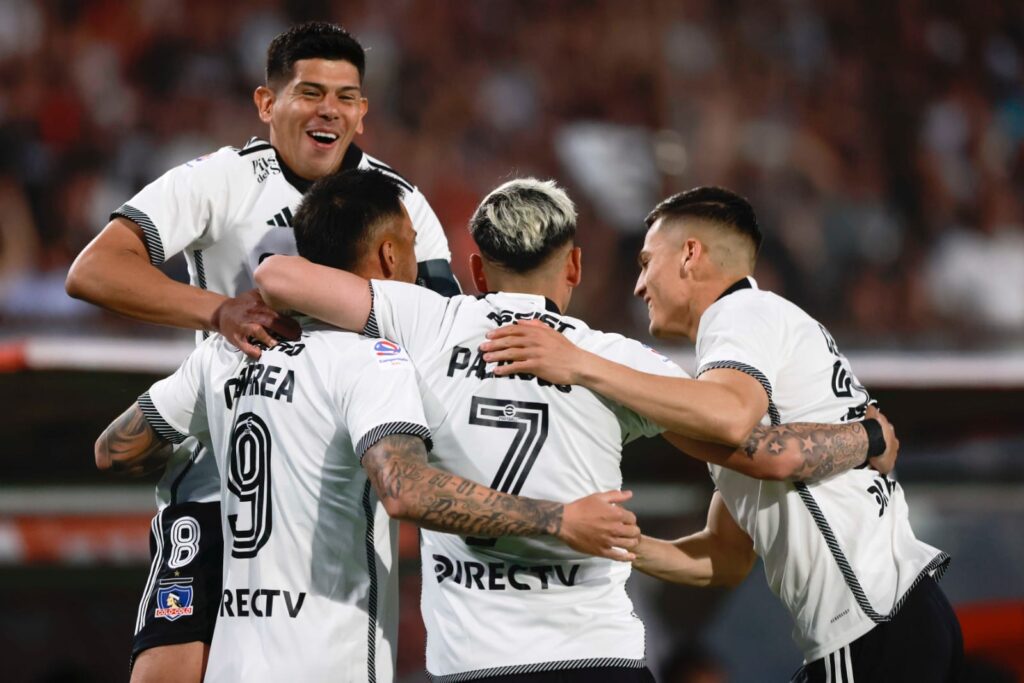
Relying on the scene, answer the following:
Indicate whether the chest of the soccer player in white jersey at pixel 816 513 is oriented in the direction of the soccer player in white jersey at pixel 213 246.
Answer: yes

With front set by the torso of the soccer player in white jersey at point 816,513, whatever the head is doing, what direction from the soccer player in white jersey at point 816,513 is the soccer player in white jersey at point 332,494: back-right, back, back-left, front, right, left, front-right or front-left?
front-left

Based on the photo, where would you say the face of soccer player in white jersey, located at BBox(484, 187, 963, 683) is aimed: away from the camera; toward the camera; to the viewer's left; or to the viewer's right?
to the viewer's left

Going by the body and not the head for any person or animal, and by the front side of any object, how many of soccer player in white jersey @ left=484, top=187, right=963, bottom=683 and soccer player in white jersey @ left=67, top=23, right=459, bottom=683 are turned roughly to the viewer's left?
1

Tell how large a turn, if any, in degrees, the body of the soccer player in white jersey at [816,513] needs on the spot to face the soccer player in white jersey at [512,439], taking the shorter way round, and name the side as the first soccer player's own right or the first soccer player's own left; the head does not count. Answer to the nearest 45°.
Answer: approximately 45° to the first soccer player's own left

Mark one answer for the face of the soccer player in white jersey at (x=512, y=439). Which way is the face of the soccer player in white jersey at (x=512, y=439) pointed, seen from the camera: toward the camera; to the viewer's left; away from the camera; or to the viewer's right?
away from the camera

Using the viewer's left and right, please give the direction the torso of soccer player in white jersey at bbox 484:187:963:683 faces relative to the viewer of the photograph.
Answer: facing to the left of the viewer

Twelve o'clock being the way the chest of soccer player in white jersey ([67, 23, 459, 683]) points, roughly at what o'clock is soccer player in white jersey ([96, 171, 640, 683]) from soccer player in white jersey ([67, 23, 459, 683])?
soccer player in white jersey ([96, 171, 640, 683]) is roughly at 11 o'clock from soccer player in white jersey ([67, 23, 459, 683]).

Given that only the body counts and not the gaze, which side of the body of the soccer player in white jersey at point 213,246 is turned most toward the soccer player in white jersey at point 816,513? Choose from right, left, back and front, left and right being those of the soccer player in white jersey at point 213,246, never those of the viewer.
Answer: left

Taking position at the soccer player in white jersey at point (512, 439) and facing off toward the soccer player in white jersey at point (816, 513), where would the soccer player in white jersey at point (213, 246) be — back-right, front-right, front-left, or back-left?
back-left

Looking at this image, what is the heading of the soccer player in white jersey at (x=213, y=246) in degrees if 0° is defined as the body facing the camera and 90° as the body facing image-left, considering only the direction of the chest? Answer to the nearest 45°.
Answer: approximately 0°
